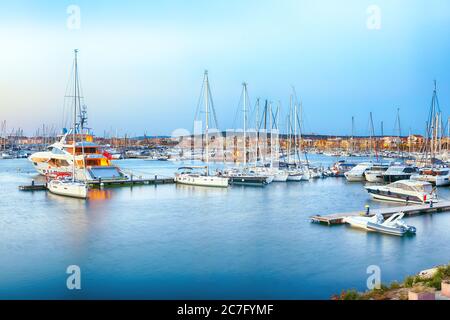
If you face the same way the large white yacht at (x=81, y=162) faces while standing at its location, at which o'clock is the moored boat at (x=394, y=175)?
The moored boat is roughly at 5 o'clock from the large white yacht.

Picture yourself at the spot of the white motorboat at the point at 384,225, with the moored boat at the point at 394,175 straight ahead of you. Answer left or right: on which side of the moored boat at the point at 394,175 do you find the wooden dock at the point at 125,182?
left

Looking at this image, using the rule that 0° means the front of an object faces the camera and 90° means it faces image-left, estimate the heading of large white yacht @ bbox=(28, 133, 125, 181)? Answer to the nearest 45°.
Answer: approximately 135°
